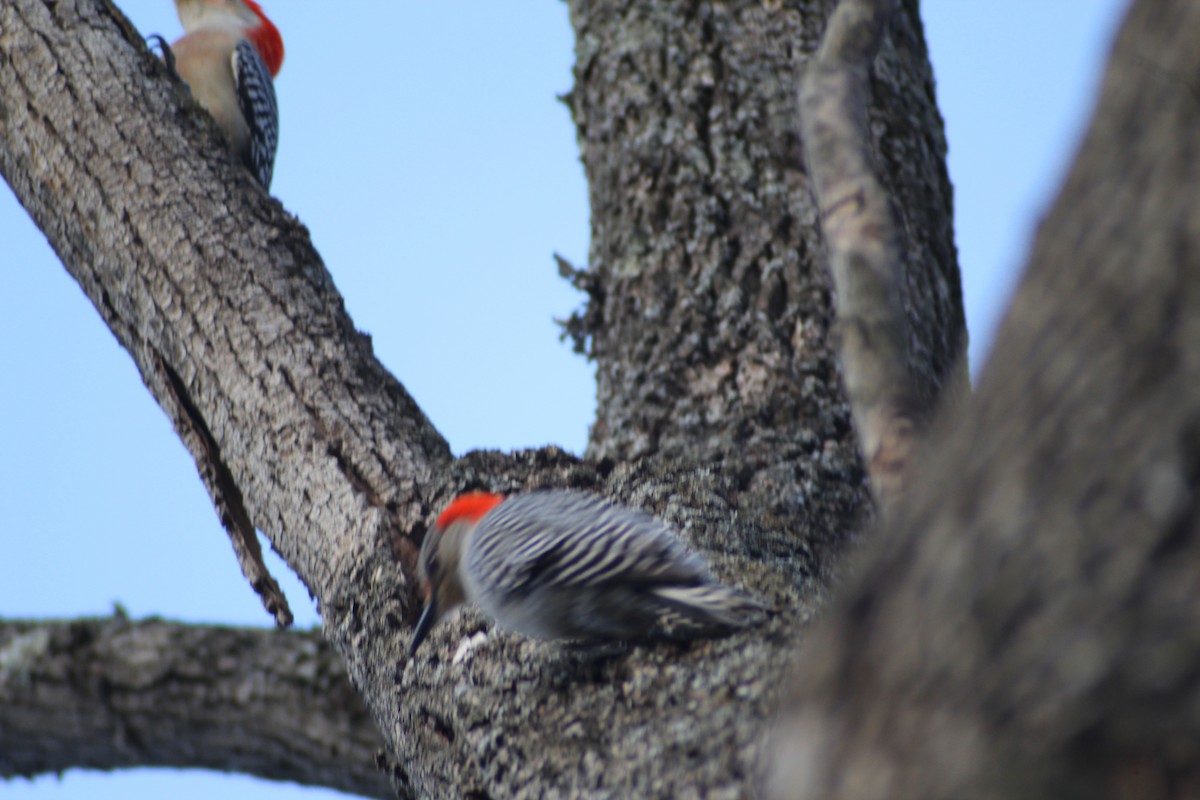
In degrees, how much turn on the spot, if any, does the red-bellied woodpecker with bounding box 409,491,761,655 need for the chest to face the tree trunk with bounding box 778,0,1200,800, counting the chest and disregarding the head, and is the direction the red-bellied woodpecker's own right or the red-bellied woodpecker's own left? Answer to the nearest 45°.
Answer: approximately 90° to the red-bellied woodpecker's own left

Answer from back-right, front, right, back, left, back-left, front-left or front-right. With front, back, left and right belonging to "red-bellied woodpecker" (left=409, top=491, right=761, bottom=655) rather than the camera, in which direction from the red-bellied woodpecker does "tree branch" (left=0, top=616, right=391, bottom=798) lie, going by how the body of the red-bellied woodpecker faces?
front-right

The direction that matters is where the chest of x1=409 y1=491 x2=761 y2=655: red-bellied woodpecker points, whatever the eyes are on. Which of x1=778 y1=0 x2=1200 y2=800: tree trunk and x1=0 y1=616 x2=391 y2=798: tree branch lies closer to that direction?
the tree branch

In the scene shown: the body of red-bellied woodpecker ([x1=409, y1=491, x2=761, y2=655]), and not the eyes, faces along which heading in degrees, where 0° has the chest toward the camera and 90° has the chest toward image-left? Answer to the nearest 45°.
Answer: approximately 90°
